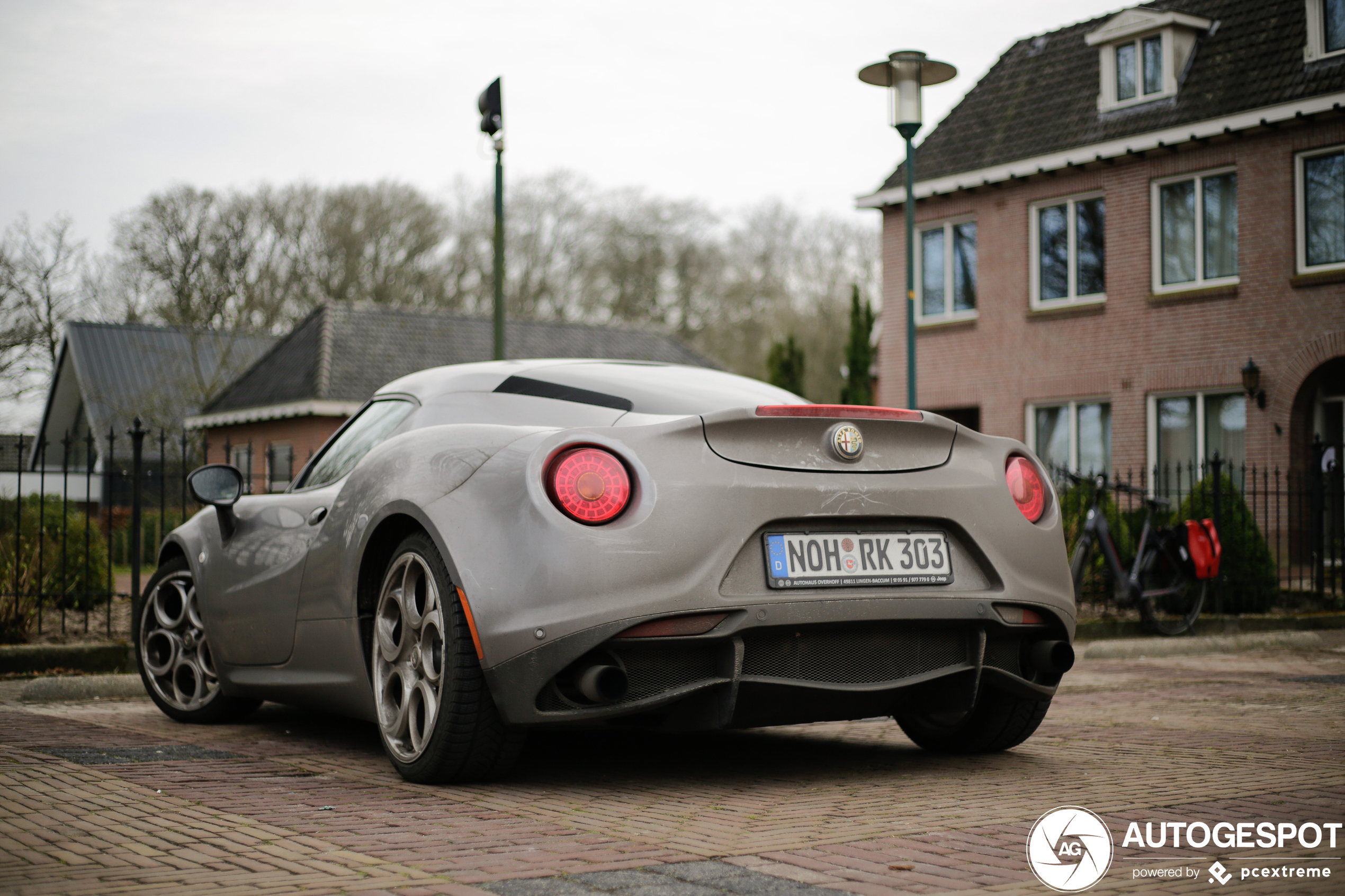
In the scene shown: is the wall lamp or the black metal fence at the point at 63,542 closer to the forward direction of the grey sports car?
the black metal fence

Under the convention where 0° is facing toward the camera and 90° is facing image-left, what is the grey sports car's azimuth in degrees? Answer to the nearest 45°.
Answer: approximately 135°

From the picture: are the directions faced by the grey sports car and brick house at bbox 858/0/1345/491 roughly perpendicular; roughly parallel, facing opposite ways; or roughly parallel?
roughly perpendicular

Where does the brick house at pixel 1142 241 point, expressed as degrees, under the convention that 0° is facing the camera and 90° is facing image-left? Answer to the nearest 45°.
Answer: approximately 45°

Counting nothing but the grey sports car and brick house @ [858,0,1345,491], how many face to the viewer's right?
0

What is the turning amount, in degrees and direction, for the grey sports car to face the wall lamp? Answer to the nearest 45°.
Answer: approximately 90° to its right

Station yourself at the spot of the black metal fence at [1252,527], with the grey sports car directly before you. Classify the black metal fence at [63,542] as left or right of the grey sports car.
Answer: right

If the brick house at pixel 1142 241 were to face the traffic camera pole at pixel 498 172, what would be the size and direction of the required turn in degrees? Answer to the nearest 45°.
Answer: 0° — it already faces it

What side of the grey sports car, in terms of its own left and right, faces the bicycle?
right

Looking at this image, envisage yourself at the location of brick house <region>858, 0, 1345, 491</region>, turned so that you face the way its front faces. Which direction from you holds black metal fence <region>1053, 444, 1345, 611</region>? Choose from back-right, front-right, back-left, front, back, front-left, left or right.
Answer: front-left

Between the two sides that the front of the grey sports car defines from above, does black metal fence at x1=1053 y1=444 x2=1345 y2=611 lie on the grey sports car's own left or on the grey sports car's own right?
on the grey sports car's own right
